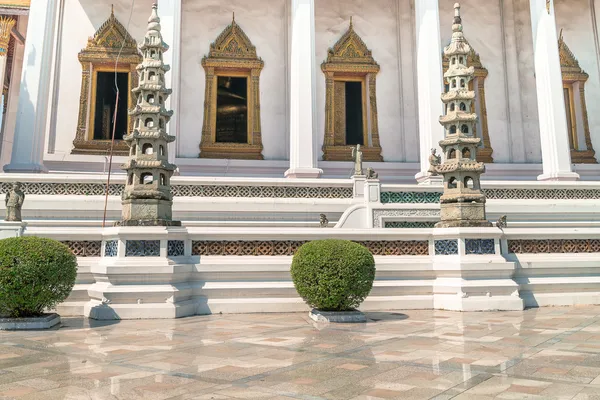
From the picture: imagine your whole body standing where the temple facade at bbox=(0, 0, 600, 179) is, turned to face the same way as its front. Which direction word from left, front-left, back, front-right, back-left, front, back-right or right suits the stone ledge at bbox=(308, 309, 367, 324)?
front

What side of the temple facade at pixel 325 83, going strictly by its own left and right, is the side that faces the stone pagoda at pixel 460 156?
front

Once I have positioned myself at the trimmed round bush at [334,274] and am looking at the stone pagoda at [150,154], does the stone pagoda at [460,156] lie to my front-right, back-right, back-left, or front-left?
back-right

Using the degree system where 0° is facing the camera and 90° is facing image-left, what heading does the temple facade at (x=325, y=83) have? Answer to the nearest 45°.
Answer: approximately 0°

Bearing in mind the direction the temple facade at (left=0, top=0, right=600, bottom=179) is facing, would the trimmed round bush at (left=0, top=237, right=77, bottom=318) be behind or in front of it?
in front

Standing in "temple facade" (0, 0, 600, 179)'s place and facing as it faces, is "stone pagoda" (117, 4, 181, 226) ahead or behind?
ahead

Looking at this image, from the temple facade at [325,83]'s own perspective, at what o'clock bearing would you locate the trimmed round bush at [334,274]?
The trimmed round bush is roughly at 12 o'clock from the temple facade.
